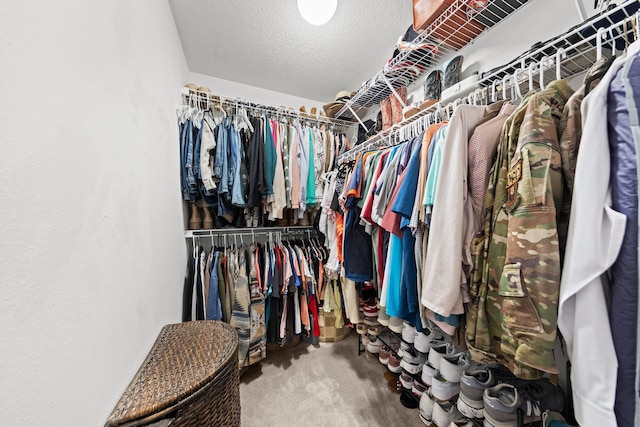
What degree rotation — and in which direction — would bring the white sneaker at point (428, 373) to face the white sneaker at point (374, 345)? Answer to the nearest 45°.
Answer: approximately 90° to its right

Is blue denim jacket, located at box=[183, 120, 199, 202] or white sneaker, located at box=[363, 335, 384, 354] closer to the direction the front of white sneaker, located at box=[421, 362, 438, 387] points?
the blue denim jacket

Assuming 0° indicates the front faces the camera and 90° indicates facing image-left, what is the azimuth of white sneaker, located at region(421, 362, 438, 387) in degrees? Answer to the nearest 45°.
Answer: approximately 45°
